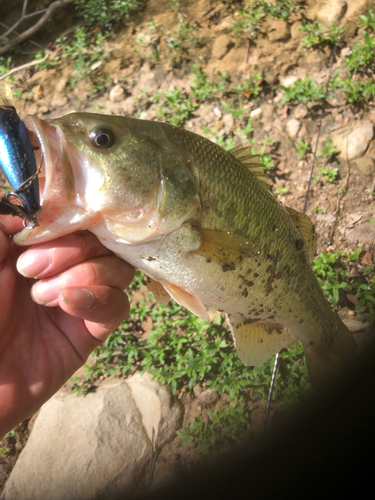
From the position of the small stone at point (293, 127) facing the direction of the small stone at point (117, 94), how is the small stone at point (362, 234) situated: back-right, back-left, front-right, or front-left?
back-left

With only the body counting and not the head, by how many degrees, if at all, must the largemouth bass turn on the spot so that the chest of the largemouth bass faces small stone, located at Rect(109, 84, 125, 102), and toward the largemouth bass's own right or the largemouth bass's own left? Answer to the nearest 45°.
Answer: approximately 90° to the largemouth bass's own right

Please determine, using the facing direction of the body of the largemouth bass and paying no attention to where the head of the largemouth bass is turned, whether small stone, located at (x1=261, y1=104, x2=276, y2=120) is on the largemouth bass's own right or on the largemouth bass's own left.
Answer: on the largemouth bass's own right

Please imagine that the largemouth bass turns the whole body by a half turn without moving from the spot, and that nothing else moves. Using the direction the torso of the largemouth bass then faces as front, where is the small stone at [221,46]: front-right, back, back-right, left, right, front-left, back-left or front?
left

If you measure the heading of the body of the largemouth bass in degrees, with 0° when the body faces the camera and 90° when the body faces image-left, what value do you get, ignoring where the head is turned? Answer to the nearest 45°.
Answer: approximately 90°

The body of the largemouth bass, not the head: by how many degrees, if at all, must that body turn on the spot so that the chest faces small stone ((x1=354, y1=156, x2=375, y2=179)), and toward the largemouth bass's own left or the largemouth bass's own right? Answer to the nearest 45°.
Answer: approximately 135° to the largemouth bass's own right
